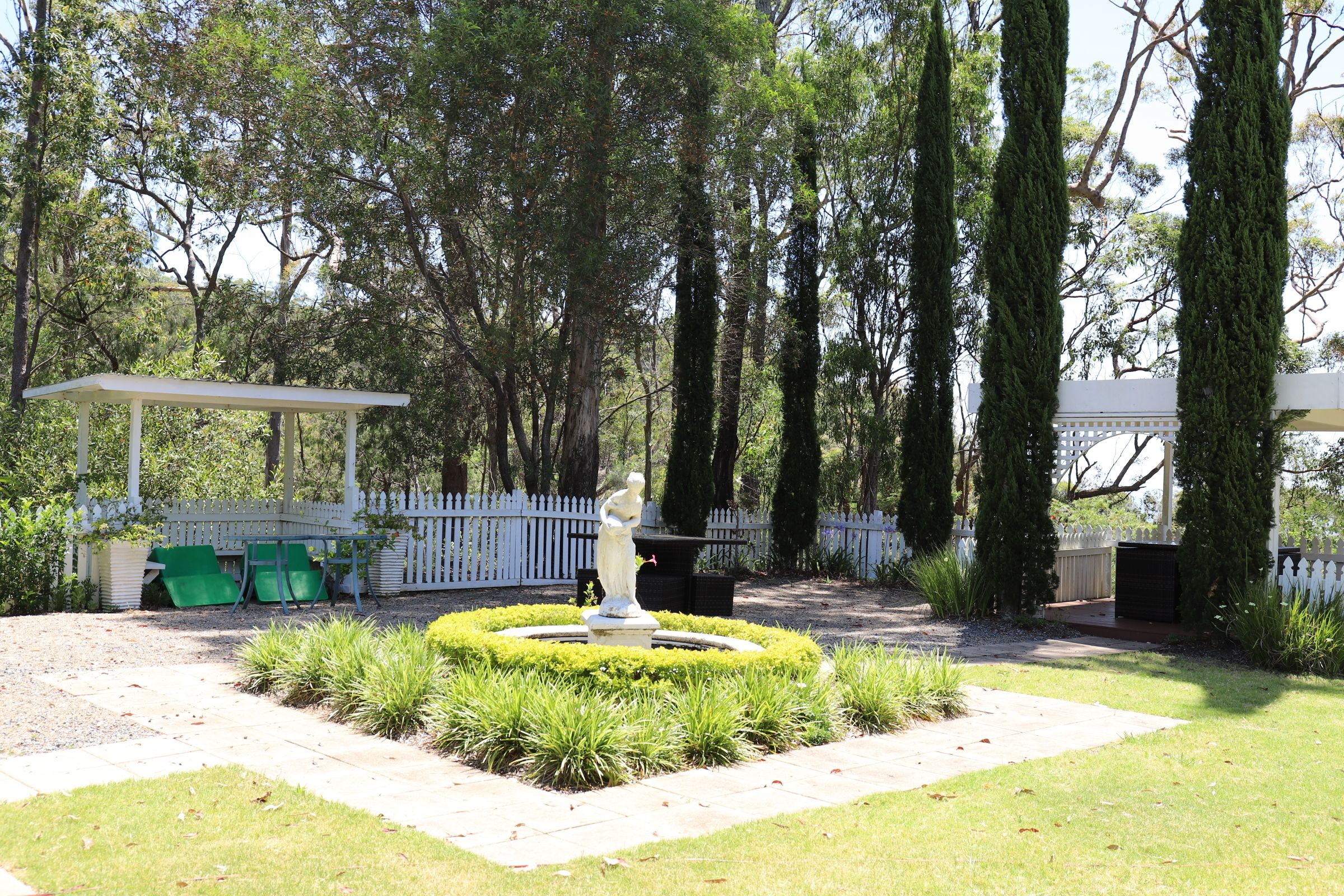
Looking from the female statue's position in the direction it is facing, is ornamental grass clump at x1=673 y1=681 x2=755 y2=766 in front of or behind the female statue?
in front

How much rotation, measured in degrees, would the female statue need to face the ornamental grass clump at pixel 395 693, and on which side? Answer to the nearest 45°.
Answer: approximately 45° to its right

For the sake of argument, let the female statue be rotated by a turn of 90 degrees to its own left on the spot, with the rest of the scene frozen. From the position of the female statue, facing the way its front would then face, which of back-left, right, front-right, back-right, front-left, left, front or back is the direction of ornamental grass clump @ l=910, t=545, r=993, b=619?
front-left

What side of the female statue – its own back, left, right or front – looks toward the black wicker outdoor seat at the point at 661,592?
back

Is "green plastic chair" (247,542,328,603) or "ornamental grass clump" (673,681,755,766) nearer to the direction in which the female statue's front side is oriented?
the ornamental grass clump

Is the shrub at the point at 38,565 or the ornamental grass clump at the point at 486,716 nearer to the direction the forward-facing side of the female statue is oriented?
the ornamental grass clump

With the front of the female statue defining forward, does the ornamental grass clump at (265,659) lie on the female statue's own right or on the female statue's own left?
on the female statue's own right

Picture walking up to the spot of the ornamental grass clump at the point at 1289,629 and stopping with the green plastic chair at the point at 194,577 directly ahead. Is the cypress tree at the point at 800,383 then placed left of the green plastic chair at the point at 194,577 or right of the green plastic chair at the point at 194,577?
right

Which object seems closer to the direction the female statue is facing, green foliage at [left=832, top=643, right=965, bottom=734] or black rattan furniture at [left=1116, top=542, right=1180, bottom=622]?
the green foliage

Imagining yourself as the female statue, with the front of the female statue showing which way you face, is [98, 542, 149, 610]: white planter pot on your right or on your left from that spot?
on your right

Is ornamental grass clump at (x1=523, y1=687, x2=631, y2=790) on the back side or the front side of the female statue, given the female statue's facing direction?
on the front side

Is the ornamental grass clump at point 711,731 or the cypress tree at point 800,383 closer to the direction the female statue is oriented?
the ornamental grass clump

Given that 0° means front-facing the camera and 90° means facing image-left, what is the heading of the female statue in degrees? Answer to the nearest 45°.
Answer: approximately 0°

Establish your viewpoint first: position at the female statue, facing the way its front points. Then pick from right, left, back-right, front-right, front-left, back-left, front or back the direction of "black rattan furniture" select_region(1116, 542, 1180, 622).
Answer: back-left
